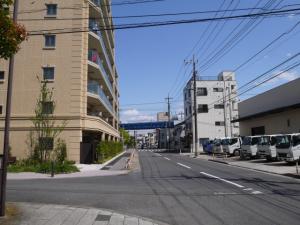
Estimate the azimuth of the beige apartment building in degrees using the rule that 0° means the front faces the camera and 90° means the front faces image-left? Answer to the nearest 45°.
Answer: approximately 270°

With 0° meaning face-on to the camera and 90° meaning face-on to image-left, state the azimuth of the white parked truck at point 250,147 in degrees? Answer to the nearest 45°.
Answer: approximately 45°

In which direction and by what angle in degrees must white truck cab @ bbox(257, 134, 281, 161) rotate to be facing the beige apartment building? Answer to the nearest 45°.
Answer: approximately 45° to its right

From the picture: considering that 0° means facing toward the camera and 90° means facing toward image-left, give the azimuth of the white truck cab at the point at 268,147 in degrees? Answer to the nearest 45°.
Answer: approximately 45°

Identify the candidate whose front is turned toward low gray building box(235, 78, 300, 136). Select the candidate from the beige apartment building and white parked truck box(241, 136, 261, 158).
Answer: the beige apartment building

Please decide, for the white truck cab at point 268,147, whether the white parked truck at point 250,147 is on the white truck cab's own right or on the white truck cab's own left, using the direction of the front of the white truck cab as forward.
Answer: on the white truck cab's own right
